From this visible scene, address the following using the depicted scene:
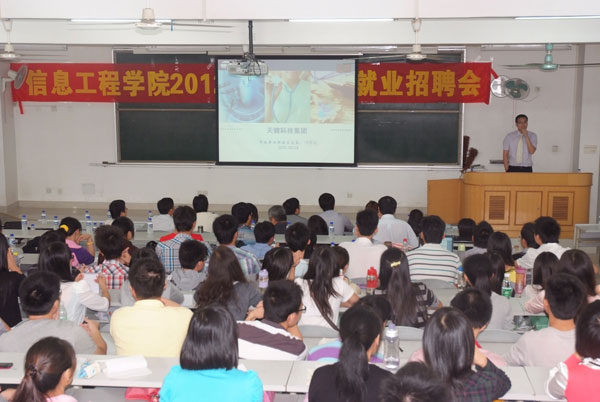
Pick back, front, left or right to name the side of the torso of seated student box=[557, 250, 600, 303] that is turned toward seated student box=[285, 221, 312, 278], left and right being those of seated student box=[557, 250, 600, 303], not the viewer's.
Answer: left

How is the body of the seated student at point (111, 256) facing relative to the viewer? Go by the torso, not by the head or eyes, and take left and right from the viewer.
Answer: facing away from the viewer

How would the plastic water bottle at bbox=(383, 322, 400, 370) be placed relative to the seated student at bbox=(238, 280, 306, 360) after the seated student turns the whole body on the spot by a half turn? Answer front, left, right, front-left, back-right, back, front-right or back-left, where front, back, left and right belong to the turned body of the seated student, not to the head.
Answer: back-left

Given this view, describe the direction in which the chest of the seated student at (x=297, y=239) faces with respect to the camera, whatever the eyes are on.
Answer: away from the camera

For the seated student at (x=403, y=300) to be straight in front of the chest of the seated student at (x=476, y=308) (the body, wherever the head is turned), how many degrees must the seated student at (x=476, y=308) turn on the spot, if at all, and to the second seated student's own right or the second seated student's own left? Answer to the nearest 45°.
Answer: approximately 45° to the second seated student's own left

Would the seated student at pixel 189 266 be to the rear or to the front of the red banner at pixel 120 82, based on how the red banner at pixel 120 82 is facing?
to the front

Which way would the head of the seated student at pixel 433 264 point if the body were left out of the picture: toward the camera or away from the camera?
away from the camera

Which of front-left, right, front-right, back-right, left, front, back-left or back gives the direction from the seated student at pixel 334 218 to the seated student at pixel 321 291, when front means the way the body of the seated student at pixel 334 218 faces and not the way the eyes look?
back

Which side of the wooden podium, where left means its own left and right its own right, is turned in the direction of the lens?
front

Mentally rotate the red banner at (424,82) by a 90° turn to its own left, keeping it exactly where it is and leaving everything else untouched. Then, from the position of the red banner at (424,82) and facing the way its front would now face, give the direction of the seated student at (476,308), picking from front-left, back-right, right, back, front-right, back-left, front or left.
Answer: right

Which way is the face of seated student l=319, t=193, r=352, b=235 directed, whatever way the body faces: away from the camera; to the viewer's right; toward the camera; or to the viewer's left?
away from the camera

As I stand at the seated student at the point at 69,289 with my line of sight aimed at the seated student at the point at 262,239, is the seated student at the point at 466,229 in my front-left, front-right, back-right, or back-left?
front-right

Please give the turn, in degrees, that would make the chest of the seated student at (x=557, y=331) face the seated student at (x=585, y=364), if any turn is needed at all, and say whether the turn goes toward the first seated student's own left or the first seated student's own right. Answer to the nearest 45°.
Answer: approximately 180°

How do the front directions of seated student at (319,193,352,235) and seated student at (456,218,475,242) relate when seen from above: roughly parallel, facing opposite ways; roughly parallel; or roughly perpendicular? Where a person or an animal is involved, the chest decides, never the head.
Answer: roughly parallel

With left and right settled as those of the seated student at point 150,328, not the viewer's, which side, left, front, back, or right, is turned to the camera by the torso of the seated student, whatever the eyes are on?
back

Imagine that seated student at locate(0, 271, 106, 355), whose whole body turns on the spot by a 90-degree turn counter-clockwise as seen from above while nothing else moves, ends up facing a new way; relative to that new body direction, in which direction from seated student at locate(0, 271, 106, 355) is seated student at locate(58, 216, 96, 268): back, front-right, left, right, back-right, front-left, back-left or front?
right

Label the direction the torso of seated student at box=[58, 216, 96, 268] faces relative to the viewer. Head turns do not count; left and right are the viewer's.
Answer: facing away from the viewer and to the right of the viewer

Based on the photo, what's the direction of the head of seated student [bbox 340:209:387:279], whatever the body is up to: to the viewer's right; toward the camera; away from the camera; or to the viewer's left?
away from the camera

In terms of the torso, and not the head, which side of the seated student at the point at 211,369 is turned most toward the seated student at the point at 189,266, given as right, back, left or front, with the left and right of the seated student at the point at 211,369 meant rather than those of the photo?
front

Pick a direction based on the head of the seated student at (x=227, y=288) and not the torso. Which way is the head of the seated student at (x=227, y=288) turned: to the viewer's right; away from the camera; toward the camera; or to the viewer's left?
away from the camera
